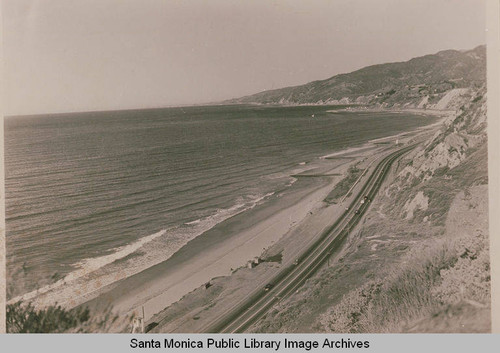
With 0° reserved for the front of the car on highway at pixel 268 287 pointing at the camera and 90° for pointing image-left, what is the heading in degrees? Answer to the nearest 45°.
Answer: approximately 45°
